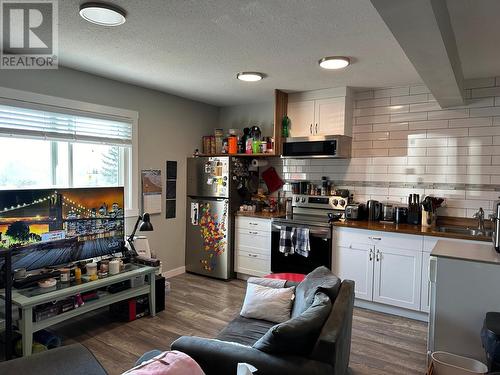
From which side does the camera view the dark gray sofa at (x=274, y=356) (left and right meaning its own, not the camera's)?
left

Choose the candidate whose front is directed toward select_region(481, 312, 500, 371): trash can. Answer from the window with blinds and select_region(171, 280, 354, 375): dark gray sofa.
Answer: the window with blinds

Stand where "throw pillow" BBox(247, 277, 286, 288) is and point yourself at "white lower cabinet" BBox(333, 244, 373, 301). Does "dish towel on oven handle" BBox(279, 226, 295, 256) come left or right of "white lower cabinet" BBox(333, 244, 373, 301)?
left

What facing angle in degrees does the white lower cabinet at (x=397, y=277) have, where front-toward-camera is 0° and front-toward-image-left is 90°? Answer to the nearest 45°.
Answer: approximately 45°

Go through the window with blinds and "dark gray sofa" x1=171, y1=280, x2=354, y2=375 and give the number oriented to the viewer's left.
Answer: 1

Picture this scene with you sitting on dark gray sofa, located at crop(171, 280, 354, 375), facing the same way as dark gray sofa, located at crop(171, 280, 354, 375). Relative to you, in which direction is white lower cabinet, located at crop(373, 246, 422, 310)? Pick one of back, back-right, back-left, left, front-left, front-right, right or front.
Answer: back-right

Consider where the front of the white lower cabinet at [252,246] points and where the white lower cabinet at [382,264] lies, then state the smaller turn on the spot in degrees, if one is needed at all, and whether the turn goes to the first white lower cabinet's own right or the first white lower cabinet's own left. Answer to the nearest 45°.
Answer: approximately 90° to the first white lower cabinet's own left

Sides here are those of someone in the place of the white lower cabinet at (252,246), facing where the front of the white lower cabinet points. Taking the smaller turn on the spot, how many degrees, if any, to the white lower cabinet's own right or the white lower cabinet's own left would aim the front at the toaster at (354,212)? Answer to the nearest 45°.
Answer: approximately 135° to the white lower cabinet's own left

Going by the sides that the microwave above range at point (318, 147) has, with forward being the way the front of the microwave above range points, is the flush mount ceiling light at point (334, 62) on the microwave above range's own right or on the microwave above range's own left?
on the microwave above range's own left

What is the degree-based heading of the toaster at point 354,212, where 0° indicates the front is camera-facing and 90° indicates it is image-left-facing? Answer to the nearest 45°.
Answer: approximately 45°

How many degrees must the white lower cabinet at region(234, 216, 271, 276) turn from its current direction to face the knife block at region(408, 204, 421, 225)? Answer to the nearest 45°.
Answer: approximately 135° to its left
